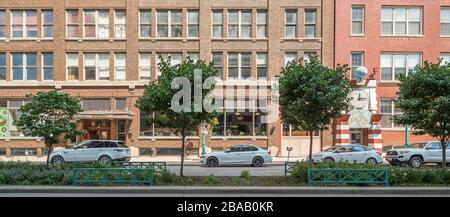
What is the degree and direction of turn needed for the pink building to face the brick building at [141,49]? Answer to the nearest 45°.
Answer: approximately 90° to its right

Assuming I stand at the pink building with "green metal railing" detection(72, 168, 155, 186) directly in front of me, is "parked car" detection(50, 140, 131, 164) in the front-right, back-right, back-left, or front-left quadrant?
front-right

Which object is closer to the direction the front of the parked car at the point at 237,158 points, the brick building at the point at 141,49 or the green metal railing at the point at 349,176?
the brick building

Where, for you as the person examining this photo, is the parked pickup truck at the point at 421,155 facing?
facing the viewer and to the left of the viewer

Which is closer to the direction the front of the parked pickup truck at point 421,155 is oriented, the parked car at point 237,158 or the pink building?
the parked car

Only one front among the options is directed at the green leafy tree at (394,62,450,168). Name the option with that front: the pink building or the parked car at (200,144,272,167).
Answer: the pink building

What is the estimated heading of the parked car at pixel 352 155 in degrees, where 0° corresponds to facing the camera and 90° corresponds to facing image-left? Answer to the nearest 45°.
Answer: approximately 90°

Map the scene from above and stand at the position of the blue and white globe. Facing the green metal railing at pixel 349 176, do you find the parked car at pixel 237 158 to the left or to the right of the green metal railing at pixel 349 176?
right

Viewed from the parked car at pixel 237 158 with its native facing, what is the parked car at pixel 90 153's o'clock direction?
the parked car at pixel 90 153 is roughly at 12 o'clock from the parked car at pixel 237 158.

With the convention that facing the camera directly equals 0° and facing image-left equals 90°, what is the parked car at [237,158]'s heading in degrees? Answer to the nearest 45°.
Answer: approximately 90°

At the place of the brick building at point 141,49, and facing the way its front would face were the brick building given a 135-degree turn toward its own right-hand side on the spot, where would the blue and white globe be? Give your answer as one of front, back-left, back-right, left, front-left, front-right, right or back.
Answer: back-right

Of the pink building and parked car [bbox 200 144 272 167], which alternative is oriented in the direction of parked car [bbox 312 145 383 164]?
the pink building

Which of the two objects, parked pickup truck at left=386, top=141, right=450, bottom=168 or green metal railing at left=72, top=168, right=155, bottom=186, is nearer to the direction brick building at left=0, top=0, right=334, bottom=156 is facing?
the green metal railing

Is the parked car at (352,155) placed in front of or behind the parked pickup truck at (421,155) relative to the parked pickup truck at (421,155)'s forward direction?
in front

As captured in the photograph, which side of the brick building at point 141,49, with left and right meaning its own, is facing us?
front
